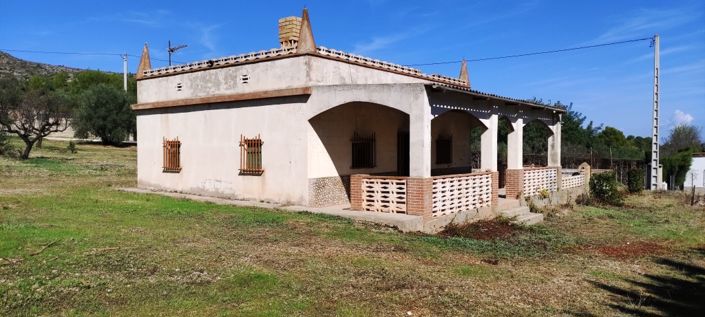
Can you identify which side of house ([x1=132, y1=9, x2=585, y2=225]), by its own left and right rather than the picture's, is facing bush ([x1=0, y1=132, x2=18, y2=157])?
back

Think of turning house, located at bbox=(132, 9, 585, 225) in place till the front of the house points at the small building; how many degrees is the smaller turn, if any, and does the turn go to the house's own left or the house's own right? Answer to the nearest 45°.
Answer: approximately 90° to the house's own left

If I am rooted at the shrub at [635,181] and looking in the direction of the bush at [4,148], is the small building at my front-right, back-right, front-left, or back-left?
back-right

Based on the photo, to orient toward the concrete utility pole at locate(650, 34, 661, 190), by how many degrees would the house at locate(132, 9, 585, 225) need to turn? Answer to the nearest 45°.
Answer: approximately 90° to its left

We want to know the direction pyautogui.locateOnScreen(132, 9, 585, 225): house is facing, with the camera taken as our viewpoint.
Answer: facing the viewer and to the right of the viewer

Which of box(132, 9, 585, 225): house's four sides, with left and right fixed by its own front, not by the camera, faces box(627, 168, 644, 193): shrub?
left

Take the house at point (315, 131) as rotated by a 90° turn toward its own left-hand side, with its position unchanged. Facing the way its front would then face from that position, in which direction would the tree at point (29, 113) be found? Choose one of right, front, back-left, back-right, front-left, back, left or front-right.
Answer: left

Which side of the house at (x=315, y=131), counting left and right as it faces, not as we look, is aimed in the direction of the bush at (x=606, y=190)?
left
